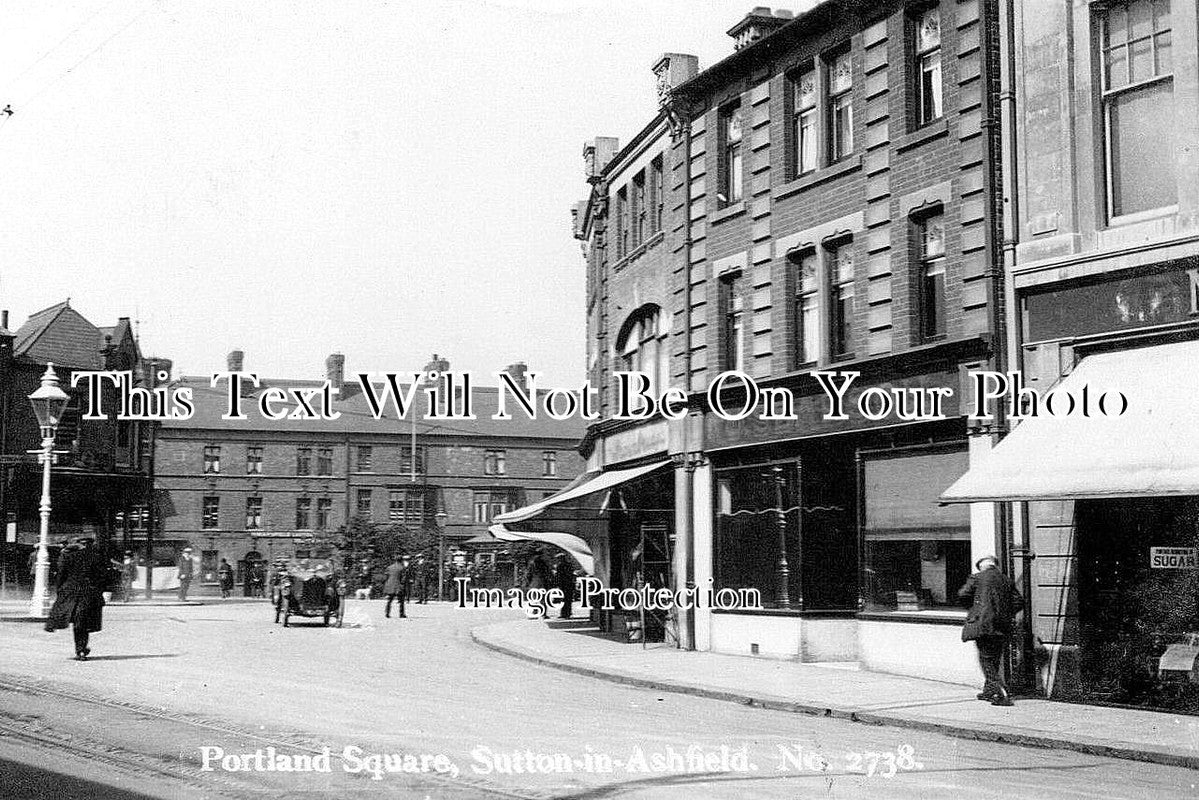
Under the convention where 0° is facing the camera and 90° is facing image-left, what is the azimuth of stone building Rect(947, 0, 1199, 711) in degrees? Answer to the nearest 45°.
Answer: approximately 45°

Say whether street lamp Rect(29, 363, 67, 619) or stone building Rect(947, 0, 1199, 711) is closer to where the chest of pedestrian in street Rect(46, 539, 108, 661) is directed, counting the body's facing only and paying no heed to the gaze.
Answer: the street lamp

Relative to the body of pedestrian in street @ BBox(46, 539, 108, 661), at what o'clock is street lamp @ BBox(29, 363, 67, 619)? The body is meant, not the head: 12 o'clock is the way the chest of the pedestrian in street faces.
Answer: The street lamp is roughly at 12 o'clock from the pedestrian in street.

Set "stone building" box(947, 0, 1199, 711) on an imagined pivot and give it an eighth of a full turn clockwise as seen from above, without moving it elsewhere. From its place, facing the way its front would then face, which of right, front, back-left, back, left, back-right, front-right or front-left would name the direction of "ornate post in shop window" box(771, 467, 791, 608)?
front-right

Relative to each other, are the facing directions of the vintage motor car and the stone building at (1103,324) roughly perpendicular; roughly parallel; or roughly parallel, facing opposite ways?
roughly perpendicular

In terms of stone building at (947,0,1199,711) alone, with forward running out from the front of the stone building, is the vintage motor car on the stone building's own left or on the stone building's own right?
on the stone building's own right
